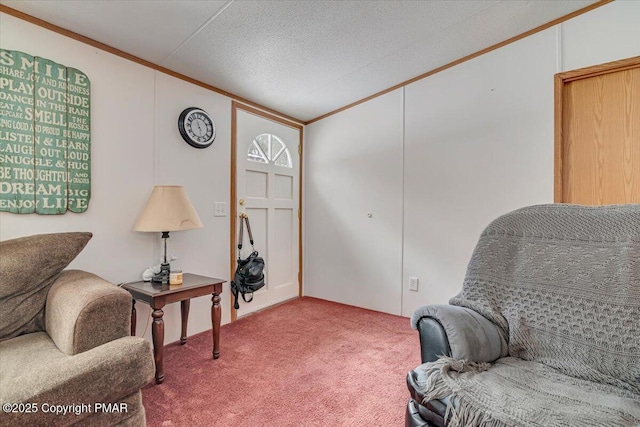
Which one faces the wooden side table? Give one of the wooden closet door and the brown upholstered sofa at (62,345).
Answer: the wooden closet door

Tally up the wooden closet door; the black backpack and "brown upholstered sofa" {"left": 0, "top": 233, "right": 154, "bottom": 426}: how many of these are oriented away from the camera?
0

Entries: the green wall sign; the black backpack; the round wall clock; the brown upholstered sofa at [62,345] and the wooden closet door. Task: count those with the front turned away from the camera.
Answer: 0

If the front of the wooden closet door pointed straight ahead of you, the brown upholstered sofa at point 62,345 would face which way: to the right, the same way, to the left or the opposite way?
the opposite way

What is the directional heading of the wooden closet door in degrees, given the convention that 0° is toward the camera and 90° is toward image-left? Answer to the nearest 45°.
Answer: approximately 45°

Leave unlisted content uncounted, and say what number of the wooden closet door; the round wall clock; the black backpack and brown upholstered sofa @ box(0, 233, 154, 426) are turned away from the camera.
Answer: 0

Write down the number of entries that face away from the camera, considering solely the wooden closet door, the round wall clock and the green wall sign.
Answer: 0

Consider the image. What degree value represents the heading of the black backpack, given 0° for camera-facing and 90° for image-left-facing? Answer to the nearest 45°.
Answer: approximately 315°

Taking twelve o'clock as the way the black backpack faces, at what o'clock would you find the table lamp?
The table lamp is roughly at 3 o'clock from the black backpack.

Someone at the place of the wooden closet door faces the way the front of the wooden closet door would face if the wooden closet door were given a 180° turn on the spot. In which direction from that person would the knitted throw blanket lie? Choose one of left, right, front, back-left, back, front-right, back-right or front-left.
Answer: back-right

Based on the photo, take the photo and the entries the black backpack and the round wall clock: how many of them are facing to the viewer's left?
0

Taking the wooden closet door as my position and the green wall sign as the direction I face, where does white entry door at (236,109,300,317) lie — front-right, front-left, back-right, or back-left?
front-right

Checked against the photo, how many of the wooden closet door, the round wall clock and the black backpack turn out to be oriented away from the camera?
0

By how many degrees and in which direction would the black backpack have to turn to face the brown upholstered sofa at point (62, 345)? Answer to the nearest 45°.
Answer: approximately 90° to its right

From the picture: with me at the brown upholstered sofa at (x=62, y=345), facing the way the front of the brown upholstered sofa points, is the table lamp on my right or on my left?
on my left
